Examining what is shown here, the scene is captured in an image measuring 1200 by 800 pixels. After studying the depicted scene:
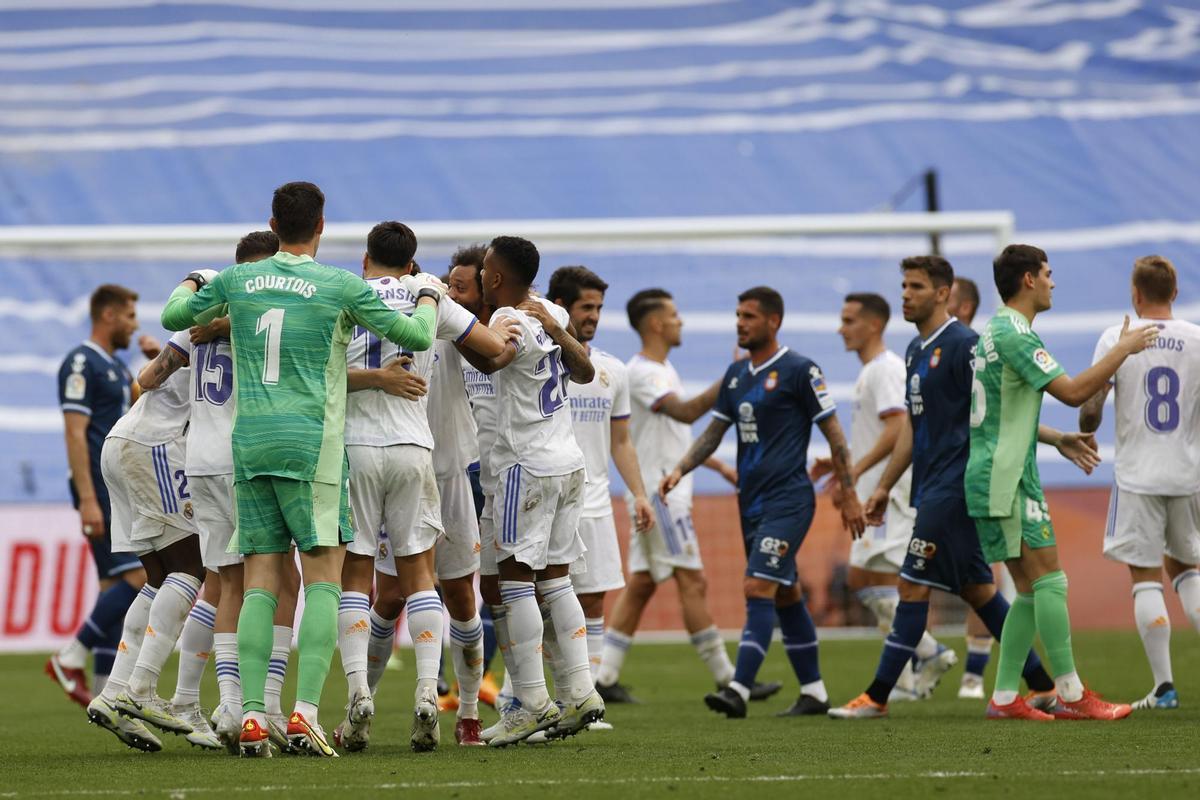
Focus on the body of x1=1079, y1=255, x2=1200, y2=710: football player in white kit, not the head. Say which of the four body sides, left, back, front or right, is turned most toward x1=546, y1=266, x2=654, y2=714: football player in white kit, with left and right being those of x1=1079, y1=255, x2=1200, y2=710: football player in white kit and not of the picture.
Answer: left

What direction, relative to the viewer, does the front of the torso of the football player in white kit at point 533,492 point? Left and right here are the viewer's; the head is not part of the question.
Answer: facing away from the viewer and to the left of the viewer

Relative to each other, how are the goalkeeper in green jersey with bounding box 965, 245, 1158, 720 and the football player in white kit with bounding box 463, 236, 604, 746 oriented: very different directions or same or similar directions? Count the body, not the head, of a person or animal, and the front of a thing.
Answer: very different directions

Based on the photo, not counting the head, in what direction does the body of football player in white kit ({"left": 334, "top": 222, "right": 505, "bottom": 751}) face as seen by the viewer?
away from the camera

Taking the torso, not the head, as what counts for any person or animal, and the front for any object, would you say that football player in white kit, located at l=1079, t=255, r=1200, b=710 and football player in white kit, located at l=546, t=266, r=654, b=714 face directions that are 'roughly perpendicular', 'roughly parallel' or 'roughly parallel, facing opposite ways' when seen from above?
roughly parallel, facing opposite ways

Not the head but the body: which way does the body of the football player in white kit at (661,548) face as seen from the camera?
to the viewer's right

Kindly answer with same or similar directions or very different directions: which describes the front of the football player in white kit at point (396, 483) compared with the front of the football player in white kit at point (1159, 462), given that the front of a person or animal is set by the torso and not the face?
same or similar directions

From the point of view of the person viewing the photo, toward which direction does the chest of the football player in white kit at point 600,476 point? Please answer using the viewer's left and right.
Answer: facing the viewer

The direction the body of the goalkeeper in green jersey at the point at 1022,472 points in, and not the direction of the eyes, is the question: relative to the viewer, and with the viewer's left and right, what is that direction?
facing to the right of the viewer

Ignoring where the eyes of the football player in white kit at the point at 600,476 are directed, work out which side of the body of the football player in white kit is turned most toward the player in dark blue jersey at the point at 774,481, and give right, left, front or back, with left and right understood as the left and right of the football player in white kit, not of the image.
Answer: left

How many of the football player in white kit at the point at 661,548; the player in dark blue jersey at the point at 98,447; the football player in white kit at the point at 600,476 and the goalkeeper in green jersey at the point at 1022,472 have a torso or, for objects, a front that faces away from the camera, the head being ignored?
0

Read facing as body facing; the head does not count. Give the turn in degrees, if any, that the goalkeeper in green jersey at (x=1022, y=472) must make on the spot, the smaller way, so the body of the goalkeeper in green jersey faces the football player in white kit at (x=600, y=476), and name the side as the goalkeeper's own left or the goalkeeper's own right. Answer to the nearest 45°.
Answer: approximately 180°

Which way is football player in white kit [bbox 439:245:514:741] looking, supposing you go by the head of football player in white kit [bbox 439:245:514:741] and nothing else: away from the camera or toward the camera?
toward the camera

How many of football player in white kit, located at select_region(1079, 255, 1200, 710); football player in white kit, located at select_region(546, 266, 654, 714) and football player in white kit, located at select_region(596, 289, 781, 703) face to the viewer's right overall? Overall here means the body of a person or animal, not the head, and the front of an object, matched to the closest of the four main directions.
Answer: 1

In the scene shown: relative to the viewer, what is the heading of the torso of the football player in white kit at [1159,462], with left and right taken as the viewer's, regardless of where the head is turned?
facing away from the viewer
